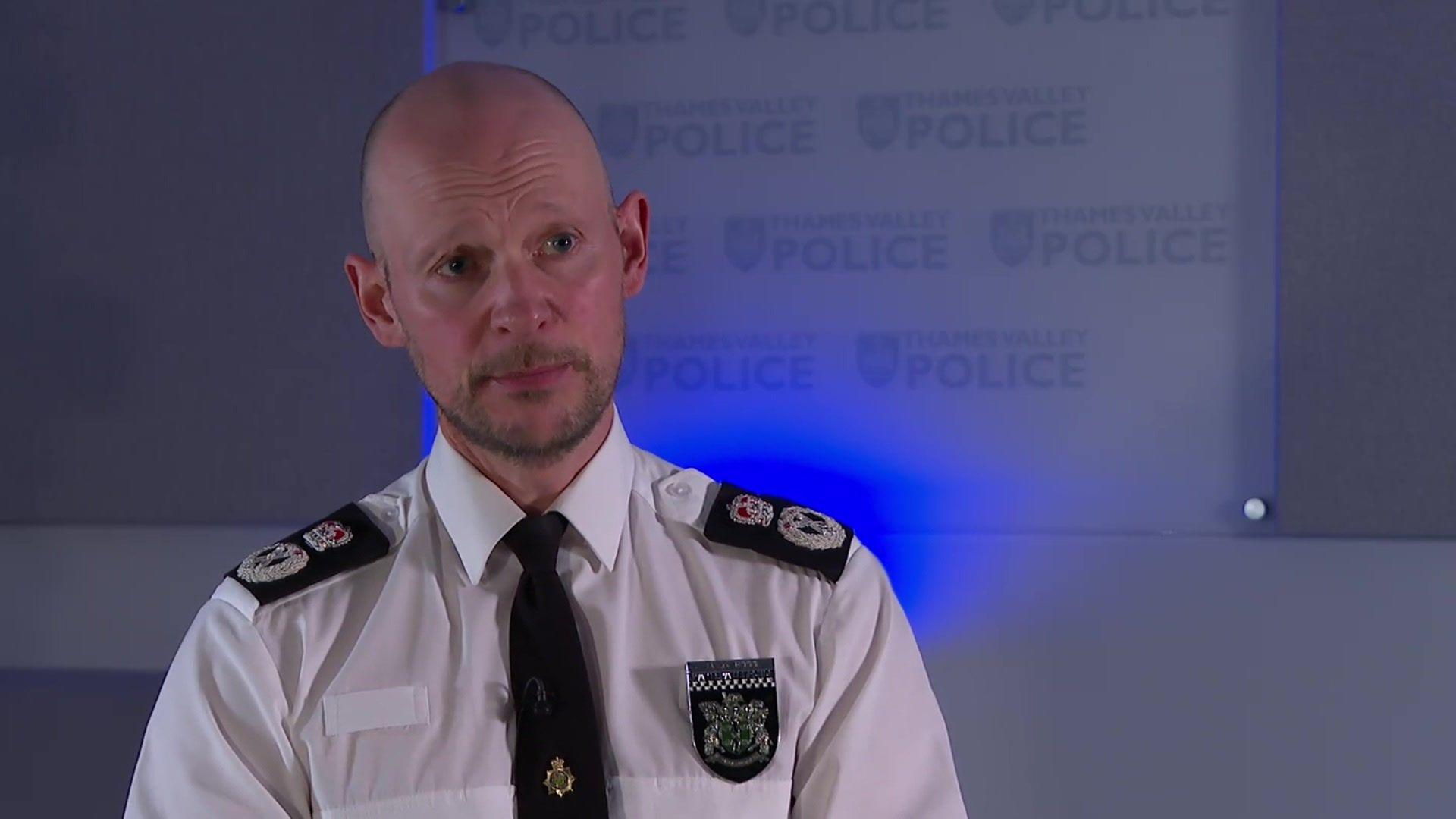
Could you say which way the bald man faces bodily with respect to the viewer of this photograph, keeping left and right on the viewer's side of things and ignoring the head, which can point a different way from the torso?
facing the viewer

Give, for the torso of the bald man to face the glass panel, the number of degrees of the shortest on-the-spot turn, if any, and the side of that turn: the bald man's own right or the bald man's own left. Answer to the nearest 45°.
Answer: approximately 135° to the bald man's own left
